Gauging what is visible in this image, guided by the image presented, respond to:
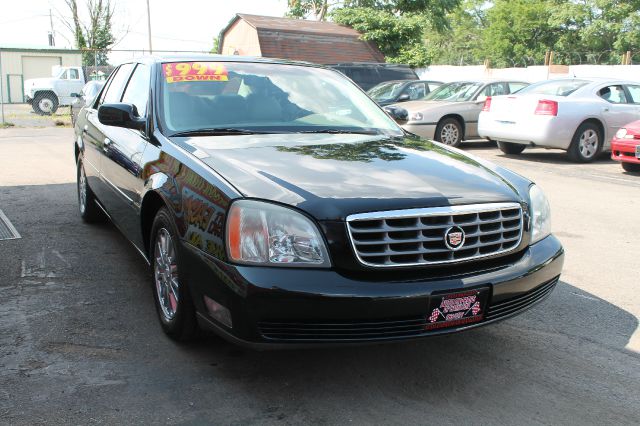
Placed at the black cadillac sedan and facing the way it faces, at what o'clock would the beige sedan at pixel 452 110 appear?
The beige sedan is roughly at 8 o'clock from the black cadillac sedan.

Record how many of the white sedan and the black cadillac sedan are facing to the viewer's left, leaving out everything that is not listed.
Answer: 0

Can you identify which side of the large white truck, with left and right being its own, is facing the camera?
left

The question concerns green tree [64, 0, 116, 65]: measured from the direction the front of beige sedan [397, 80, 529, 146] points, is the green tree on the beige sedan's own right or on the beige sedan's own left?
on the beige sedan's own right

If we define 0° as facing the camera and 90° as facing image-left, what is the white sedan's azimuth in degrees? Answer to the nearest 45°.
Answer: approximately 225°

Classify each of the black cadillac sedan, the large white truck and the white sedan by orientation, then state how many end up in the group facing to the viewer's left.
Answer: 1

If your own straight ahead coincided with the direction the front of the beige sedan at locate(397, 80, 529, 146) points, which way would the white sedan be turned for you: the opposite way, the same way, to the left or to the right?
the opposite way

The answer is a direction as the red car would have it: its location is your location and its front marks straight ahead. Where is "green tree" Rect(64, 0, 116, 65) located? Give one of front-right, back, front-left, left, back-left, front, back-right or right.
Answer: right

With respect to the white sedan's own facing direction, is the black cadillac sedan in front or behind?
behind

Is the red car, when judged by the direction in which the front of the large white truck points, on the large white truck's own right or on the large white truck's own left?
on the large white truck's own left

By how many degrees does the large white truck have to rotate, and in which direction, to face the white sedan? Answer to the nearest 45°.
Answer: approximately 135° to its left
